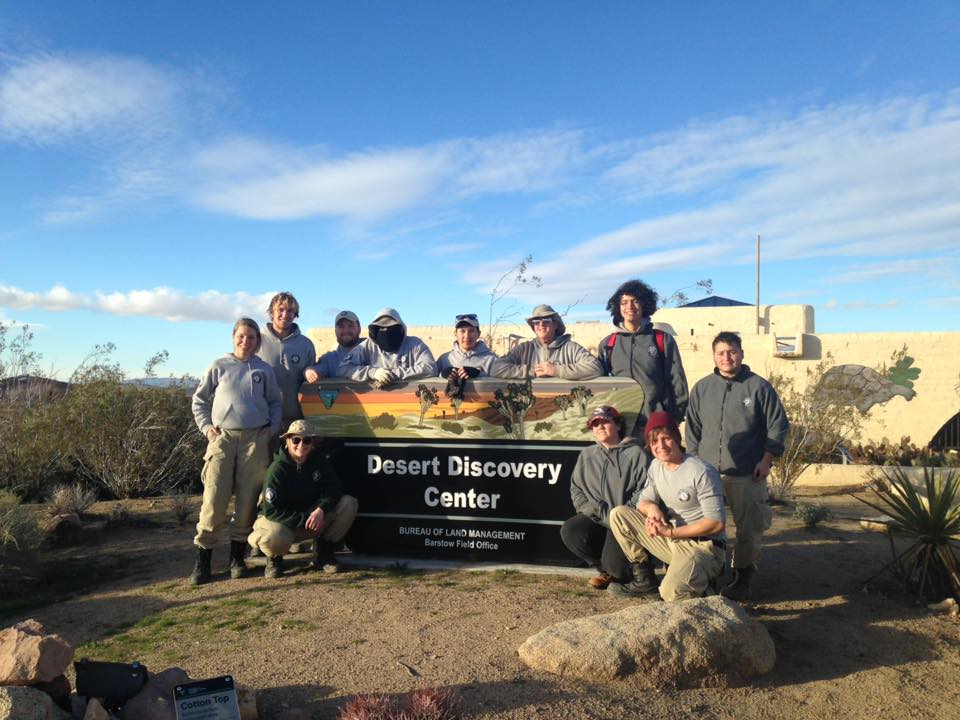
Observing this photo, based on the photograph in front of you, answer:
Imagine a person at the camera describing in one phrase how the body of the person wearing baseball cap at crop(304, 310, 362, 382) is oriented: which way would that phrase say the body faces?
toward the camera

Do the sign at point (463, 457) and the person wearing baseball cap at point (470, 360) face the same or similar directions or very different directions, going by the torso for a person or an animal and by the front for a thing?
same or similar directions

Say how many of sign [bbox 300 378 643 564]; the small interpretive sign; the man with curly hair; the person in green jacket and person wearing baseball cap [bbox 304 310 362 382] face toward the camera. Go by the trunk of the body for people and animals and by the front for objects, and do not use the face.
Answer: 5

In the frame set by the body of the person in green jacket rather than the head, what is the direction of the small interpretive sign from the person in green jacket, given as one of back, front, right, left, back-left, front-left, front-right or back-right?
front

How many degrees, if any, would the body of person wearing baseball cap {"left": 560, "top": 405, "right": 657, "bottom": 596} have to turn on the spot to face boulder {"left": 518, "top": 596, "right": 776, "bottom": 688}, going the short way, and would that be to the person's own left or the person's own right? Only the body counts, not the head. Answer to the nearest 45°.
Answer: approximately 45° to the person's own left

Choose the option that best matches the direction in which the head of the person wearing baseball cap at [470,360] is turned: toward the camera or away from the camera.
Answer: toward the camera

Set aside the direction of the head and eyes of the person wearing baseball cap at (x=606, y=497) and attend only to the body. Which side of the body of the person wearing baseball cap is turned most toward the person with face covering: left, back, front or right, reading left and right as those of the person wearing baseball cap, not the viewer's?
right

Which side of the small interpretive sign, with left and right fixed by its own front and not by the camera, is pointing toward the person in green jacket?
back

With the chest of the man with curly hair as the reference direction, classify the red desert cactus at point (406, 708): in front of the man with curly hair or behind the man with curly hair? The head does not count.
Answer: in front

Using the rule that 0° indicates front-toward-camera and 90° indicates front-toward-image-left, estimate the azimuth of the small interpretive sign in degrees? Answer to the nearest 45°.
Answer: approximately 0°

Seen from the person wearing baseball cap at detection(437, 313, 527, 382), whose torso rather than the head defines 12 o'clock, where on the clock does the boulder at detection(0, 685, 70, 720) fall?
The boulder is roughly at 1 o'clock from the person wearing baseball cap.

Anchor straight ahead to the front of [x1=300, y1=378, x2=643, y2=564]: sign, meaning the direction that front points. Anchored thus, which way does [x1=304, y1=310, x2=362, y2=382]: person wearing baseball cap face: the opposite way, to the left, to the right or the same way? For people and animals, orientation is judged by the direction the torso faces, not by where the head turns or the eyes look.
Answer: the same way

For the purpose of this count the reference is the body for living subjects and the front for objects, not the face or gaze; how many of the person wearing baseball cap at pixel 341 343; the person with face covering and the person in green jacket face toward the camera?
3

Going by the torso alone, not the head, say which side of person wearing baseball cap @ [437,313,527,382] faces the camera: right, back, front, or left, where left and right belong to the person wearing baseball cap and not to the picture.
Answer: front

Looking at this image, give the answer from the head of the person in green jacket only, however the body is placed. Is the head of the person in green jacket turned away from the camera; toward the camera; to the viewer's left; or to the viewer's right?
toward the camera

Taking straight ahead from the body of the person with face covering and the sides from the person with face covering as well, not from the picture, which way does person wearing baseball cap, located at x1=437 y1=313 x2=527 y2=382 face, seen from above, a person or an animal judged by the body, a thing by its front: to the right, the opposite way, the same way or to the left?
the same way

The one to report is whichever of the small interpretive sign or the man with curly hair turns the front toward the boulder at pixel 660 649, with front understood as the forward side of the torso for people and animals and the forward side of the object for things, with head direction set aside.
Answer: the man with curly hair

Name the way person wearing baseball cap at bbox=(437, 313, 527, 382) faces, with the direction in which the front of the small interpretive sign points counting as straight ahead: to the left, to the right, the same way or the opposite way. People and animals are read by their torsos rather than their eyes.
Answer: the same way

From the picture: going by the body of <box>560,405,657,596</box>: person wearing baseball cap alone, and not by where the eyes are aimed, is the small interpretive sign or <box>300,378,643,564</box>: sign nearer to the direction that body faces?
the small interpretive sign

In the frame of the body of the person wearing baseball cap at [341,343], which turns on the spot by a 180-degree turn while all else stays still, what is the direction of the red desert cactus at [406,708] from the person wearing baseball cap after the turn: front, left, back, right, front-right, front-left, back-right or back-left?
back

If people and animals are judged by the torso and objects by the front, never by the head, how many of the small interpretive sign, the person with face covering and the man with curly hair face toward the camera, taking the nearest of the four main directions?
3

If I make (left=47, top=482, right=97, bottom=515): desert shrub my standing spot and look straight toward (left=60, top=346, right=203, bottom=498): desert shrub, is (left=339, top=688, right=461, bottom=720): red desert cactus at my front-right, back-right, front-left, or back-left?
back-right
